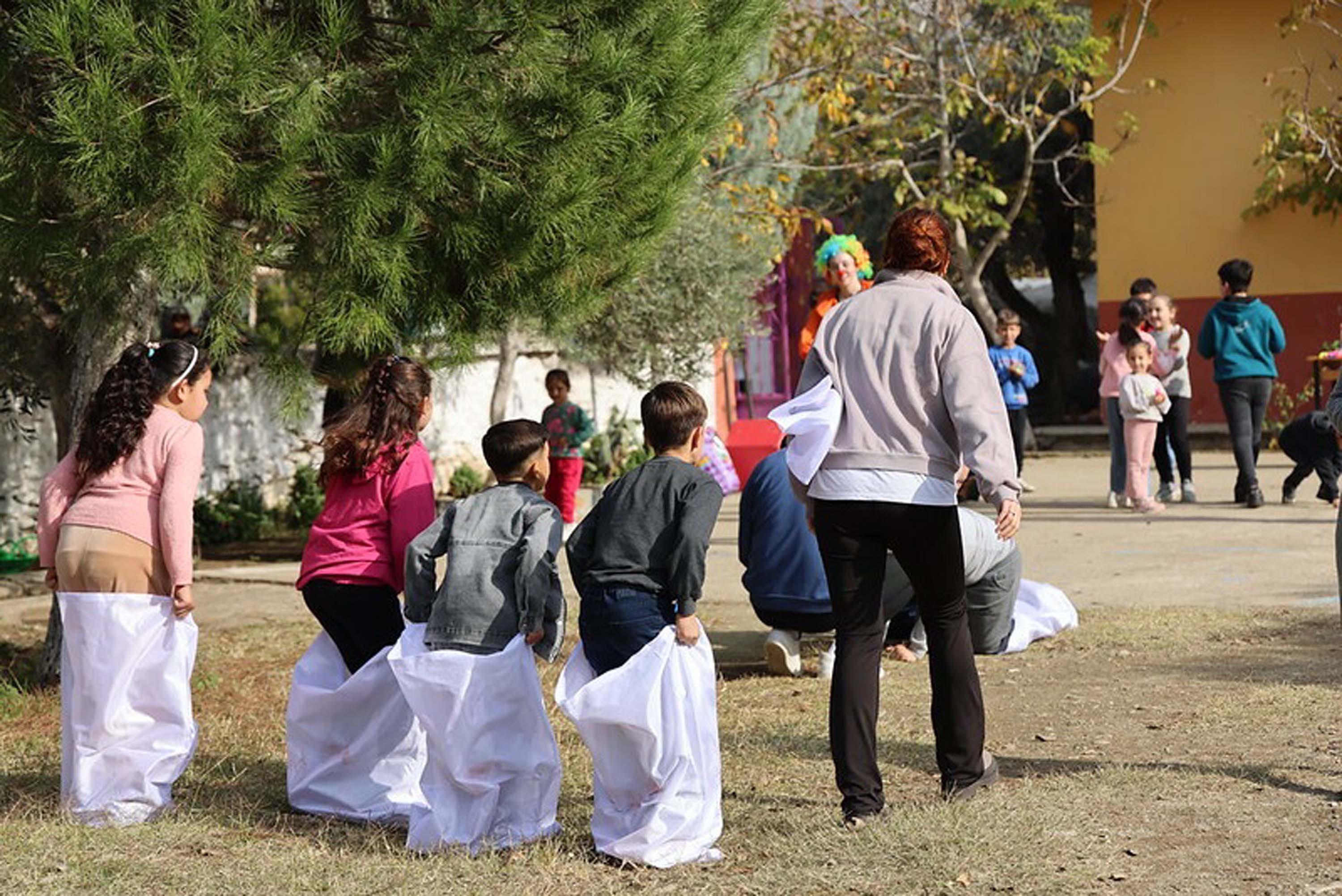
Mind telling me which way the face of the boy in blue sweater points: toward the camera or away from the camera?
toward the camera

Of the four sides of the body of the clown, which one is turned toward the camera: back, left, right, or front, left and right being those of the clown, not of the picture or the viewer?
front

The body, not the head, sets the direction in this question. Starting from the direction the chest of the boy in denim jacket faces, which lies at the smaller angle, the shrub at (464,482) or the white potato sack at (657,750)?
the shrub

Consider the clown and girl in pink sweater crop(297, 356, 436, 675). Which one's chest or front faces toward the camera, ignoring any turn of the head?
the clown

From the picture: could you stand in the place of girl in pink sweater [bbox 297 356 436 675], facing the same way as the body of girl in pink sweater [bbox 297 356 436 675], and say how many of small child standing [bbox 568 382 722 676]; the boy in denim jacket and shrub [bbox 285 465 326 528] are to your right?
2

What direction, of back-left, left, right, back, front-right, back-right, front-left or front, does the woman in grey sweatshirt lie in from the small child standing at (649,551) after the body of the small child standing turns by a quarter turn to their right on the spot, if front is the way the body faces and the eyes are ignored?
front-left

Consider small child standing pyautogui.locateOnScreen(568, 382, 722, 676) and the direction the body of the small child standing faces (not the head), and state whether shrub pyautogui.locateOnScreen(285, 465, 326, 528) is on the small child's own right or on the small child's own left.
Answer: on the small child's own left

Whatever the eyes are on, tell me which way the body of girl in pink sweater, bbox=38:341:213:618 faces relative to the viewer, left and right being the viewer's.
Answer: facing away from the viewer and to the right of the viewer

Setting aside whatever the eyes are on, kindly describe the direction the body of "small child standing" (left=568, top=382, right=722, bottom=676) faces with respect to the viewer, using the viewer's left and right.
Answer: facing away from the viewer and to the right of the viewer

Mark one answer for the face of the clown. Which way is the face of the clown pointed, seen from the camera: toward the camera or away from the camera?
toward the camera

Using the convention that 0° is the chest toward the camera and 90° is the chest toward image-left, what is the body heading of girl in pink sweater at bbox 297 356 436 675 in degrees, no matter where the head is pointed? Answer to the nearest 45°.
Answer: approximately 225°
